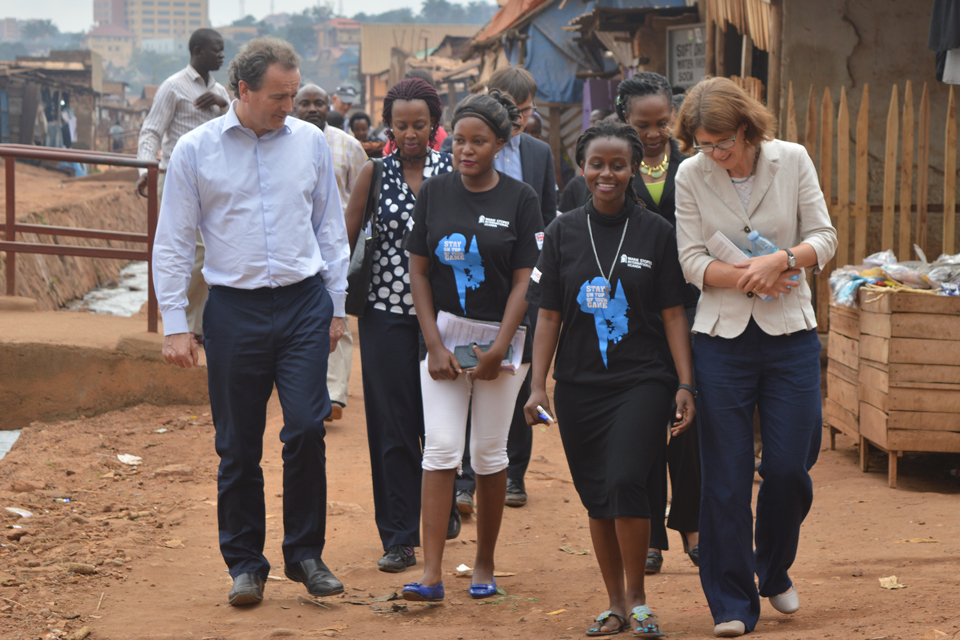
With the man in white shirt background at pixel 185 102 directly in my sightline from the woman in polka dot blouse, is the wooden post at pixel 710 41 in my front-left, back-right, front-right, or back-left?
front-right

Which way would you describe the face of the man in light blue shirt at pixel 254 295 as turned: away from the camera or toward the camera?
toward the camera

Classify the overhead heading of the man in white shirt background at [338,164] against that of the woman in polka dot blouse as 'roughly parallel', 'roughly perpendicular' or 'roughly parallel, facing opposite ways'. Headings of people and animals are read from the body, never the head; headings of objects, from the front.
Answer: roughly parallel

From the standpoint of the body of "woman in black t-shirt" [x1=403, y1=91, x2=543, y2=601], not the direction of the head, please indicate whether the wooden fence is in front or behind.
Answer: behind

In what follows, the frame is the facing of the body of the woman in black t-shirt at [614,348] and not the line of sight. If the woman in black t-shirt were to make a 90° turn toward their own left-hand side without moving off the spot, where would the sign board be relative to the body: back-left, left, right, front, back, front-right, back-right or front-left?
left

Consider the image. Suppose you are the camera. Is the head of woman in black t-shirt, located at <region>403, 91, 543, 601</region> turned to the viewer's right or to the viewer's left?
to the viewer's left

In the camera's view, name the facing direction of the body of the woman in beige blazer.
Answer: toward the camera

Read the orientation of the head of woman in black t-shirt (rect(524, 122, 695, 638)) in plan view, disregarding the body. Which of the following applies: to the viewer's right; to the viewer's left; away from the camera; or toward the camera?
toward the camera

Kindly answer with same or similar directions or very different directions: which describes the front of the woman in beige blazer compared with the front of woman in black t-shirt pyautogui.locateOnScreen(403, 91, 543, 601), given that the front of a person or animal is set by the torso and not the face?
same or similar directions

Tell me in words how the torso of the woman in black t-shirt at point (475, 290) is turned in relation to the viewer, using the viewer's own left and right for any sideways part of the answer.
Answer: facing the viewer

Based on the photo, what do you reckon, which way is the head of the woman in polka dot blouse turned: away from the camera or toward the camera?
toward the camera

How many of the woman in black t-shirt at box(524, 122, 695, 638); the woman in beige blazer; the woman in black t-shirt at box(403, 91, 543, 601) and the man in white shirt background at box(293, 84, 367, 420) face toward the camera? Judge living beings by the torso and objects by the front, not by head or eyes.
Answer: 4

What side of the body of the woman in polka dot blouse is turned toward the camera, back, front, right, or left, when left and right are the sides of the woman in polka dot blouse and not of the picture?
front

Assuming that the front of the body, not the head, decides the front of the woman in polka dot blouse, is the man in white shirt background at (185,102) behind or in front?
behind

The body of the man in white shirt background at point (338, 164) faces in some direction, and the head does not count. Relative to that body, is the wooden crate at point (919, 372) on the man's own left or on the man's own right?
on the man's own left

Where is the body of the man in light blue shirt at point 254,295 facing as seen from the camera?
toward the camera

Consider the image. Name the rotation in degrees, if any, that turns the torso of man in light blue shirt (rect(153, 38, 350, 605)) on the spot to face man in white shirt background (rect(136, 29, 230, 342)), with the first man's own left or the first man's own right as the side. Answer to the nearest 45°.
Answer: approximately 180°

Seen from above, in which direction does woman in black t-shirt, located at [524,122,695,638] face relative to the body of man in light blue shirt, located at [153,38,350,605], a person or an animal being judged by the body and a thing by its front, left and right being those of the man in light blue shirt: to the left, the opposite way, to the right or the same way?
the same way

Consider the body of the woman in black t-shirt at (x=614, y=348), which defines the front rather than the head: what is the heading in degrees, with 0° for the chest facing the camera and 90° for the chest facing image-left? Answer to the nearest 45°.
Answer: approximately 0°

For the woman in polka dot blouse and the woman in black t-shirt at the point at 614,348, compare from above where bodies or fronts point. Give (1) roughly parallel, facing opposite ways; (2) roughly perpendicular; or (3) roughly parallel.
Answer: roughly parallel
